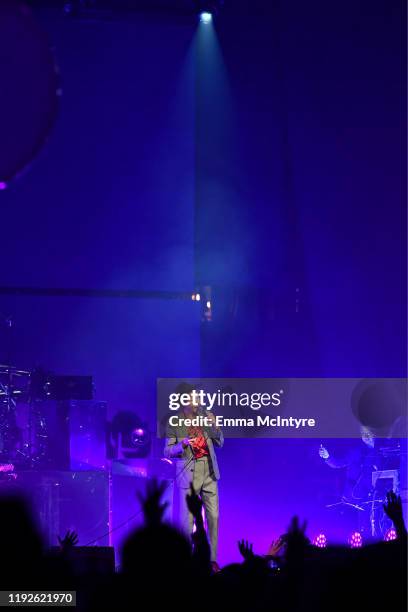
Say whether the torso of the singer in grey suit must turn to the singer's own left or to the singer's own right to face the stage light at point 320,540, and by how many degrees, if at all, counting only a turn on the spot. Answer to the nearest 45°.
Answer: approximately 135° to the singer's own left

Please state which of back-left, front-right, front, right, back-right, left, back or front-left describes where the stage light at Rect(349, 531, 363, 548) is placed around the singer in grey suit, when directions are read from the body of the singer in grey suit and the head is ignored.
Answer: back-left

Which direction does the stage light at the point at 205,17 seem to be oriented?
toward the camera

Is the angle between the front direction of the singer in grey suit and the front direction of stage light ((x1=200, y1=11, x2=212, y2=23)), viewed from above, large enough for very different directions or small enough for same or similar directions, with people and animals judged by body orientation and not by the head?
same or similar directions

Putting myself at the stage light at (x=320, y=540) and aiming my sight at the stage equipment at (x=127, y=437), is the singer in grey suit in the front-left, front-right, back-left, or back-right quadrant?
front-left

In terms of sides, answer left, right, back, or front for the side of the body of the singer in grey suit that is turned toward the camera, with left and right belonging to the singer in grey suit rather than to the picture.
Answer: front

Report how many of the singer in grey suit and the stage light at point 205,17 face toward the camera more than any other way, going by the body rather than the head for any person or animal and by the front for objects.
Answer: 2
